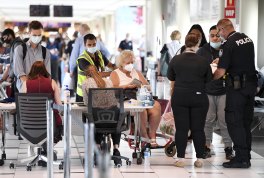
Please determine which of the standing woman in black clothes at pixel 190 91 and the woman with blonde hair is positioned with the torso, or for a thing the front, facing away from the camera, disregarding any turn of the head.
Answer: the standing woman in black clothes

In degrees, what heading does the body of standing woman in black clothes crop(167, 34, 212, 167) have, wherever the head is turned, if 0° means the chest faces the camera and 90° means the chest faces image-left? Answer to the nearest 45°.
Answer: approximately 180°

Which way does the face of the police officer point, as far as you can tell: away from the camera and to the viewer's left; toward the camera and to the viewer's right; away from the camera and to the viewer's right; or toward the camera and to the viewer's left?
away from the camera and to the viewer's left

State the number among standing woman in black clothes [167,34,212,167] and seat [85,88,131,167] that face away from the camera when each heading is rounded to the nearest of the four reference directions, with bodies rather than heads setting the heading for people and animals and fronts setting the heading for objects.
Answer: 2

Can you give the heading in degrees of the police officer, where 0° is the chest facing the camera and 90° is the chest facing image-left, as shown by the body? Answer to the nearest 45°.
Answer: approximately 135°

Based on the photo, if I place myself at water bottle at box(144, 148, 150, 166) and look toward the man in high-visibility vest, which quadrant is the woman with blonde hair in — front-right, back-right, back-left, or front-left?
front-right

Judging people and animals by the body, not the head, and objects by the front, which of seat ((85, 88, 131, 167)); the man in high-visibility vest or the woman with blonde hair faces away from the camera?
the seat

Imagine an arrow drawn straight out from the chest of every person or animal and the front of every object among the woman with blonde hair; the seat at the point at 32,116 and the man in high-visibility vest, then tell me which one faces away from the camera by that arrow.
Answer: the seat

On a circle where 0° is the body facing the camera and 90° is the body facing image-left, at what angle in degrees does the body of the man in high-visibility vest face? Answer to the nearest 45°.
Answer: approximately 315°

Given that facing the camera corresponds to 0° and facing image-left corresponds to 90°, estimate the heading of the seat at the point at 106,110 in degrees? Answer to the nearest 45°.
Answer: approximately 180°
